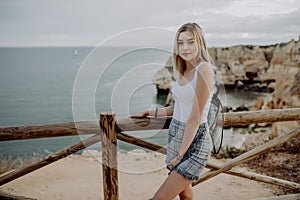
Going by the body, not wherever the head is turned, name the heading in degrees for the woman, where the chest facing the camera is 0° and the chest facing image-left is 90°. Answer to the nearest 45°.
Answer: approximately 45°
